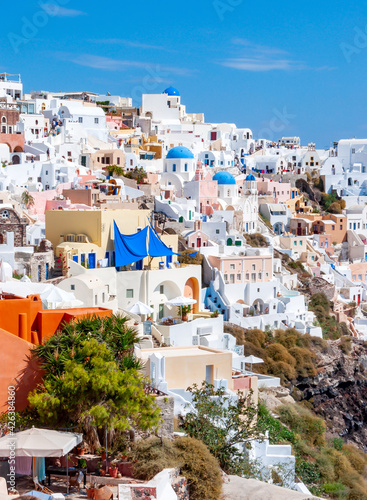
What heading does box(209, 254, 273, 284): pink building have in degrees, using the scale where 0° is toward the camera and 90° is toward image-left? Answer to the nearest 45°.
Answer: approximately 0°

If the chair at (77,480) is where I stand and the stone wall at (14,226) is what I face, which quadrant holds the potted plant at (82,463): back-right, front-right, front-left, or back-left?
front-right

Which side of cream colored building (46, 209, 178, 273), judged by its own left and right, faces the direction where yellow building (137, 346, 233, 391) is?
front

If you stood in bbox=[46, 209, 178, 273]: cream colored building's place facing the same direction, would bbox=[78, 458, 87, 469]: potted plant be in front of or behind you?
in front

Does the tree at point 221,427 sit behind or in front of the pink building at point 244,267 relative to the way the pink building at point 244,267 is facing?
in front

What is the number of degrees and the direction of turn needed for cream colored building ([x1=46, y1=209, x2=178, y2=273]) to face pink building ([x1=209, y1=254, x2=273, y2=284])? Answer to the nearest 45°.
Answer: approximately 135° to its left

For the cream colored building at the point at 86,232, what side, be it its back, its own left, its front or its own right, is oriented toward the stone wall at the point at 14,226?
right

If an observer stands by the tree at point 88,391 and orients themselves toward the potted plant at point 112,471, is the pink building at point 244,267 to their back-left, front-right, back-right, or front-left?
back-left

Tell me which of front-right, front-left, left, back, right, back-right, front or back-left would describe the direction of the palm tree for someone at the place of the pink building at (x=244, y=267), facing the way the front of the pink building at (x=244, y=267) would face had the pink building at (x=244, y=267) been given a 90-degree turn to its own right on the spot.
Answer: front

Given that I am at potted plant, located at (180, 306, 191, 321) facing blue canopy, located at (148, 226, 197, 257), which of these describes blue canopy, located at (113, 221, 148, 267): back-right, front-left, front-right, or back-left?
front-left

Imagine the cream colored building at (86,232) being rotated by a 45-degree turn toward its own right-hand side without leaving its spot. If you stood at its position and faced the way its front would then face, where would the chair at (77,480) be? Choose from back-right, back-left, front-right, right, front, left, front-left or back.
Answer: front-left

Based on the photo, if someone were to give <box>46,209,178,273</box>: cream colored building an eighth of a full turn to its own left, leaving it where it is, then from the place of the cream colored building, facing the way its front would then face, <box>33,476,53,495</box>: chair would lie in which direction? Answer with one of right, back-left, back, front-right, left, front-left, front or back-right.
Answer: front-right

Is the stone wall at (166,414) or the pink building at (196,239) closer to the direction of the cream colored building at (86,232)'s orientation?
the stone wall

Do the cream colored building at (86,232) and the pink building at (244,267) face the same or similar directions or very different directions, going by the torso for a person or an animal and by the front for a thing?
same or similar directions

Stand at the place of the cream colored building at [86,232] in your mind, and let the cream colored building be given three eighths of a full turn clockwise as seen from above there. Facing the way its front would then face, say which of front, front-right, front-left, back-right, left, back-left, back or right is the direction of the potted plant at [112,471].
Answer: back-left

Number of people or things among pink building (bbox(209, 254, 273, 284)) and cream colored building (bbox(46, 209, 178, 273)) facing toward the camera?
2

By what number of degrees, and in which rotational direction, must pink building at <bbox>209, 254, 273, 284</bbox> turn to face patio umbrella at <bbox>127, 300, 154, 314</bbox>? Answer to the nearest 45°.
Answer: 0° — it already faces it

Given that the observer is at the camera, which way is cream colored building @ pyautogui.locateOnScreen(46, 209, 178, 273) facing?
facing the viewer
